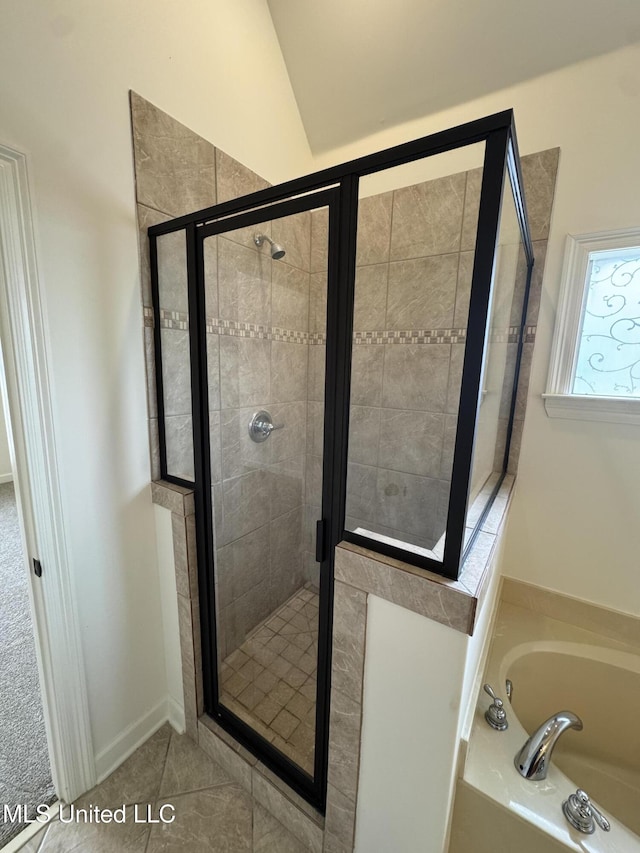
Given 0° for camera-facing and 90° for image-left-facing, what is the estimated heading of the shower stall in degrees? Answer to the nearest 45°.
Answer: approximately 45°

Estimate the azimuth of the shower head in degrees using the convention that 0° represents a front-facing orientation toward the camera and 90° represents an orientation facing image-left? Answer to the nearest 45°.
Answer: approximately 315°
